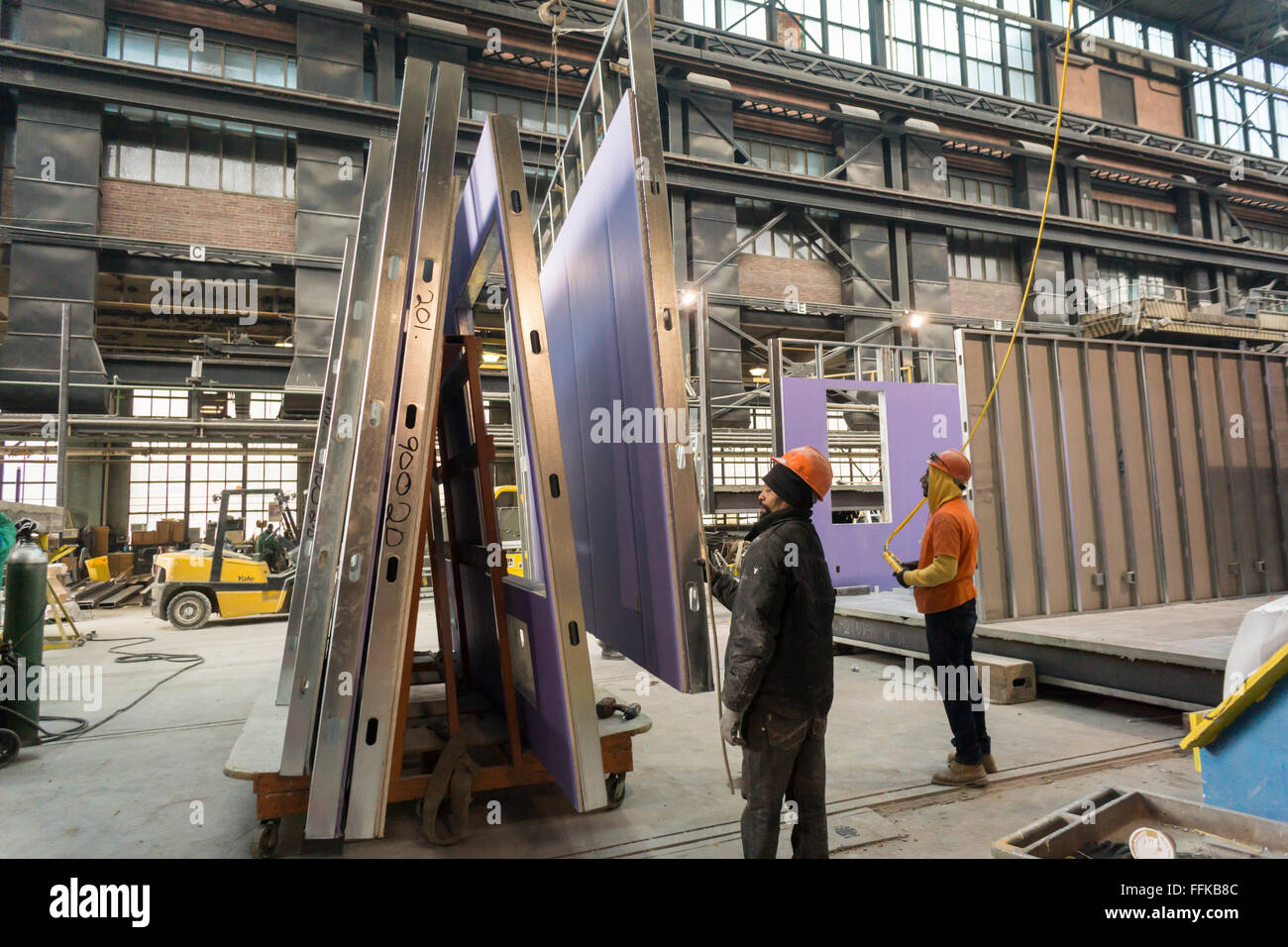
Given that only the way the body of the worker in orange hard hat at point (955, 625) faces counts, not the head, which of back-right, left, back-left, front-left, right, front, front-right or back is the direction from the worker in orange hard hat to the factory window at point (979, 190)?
right

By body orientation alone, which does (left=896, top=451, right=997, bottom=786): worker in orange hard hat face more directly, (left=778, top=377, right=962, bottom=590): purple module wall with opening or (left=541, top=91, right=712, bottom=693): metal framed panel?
the metal framed panel

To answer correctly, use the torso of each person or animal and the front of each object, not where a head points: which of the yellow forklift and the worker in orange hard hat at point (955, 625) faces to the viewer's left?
the worker in orange hard hat

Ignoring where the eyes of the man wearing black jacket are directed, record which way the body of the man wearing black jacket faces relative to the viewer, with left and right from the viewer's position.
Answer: facing away from the viewer and to the left of the viewer

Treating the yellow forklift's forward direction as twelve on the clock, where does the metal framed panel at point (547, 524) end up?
The metal framed panel is roughly at 3 o'clock from the yellow forklift.

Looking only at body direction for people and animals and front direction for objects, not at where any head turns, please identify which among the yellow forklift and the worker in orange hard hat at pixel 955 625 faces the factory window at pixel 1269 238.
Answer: the yellow forklift

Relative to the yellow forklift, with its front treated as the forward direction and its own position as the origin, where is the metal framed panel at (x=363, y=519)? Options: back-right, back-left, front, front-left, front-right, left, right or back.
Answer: right

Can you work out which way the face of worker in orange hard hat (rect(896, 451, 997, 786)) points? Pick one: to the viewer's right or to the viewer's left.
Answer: to the viewer's left

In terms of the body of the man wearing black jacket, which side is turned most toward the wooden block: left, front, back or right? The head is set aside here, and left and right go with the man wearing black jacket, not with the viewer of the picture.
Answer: right

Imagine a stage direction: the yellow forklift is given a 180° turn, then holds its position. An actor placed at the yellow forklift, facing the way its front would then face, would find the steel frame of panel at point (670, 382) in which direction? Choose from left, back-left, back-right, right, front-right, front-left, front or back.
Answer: left

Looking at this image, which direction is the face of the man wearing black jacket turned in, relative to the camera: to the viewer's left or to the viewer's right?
to the viewer's left

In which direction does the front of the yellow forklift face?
to the viewer's right

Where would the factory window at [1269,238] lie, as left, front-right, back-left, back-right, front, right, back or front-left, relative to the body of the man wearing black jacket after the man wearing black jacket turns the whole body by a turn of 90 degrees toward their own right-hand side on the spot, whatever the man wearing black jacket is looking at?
front

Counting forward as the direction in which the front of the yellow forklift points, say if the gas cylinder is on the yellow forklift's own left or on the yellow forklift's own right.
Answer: on the yellow forklift's own right

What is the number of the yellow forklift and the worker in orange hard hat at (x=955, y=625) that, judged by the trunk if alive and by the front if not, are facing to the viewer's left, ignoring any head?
1

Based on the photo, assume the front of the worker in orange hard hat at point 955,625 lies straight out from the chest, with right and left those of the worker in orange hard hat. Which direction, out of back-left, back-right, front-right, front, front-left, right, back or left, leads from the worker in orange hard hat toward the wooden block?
right

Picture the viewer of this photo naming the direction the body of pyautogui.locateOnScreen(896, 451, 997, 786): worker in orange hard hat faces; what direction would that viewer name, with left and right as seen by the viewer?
facing to the left of the viewer

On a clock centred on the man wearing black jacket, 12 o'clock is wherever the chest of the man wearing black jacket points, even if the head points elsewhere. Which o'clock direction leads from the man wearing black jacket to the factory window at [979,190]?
The factory window is roughly at 2 o'clock from the man wearing black jacket.
